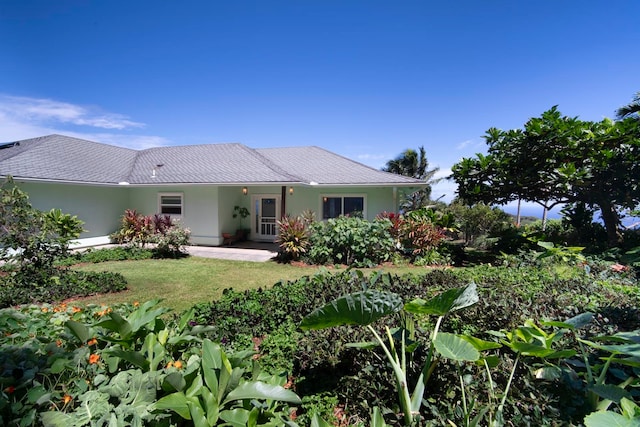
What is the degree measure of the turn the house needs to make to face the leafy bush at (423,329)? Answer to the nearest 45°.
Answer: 0° — it already faces it

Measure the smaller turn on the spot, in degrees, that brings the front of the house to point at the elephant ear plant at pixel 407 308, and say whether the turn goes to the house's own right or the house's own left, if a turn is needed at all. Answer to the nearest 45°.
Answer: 0° — it already faces it

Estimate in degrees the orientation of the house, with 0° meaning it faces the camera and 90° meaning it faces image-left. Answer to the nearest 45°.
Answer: approximately 0°

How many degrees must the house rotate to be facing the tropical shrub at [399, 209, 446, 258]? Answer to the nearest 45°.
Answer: approximately 45° to its left

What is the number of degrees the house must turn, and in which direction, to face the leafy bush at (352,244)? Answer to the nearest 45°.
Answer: approximately 45° to its left

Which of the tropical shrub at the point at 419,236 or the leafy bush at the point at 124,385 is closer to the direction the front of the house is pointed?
the leafy bush
